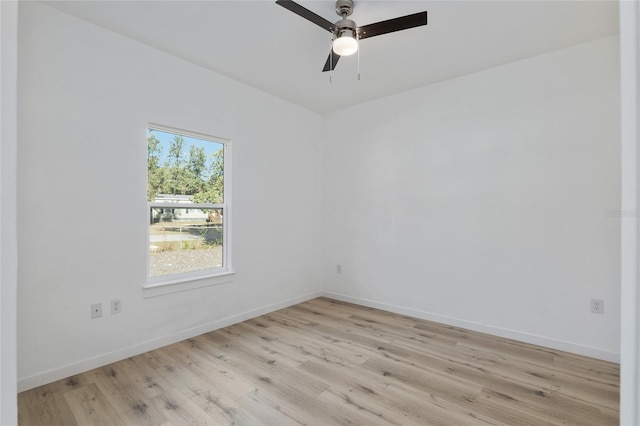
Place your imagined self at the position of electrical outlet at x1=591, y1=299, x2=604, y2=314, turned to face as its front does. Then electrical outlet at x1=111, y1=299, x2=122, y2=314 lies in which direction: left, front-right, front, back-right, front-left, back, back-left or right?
front-right

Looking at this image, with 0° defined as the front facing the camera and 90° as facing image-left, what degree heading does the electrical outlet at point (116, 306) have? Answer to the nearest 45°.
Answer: approximately 0°

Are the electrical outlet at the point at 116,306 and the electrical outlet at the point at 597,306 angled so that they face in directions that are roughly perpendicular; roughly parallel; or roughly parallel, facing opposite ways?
roughly perpendicular

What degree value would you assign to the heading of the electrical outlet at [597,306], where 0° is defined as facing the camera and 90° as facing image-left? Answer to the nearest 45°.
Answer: approximately 0°

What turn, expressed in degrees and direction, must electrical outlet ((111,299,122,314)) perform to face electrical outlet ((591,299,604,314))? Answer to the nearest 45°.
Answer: approximately 45° to its left

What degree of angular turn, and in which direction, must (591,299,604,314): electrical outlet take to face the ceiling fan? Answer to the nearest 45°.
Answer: approximately 45° to its right
